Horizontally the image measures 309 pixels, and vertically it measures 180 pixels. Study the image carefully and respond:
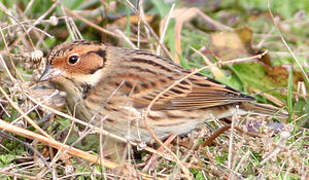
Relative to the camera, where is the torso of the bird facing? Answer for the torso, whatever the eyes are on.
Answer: to the viewer's left
